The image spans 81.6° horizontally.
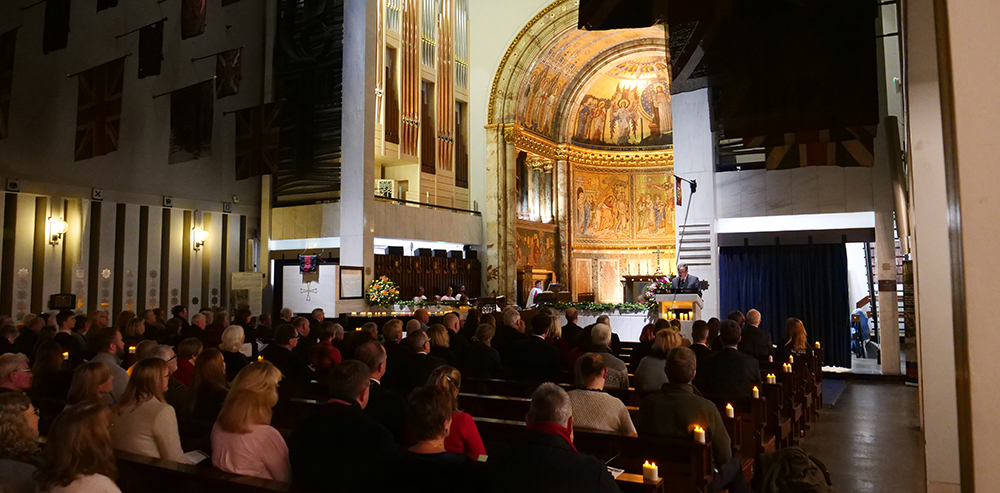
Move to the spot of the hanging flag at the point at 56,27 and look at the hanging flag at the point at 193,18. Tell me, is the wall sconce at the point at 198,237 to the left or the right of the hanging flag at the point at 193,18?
left

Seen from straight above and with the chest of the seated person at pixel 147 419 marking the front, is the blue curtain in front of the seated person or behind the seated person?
in front

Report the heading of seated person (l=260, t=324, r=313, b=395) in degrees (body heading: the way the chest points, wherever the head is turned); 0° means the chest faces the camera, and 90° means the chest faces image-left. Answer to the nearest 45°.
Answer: approximately 225°

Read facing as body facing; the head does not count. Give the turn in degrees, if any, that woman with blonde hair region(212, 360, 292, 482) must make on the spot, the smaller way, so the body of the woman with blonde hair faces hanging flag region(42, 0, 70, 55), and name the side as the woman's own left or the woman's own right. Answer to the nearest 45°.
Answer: approximately 45° to the woman's own left

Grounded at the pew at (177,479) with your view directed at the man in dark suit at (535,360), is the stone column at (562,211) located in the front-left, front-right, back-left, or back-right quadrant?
front-left

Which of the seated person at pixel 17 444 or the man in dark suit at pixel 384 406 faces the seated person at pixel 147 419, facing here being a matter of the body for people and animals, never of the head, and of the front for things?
the seated person at pixel 17 444

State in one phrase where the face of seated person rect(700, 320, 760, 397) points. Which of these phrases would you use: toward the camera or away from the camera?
away from the camera

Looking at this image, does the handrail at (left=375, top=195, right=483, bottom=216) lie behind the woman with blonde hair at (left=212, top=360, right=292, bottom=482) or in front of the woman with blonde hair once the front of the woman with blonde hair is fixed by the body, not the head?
in front

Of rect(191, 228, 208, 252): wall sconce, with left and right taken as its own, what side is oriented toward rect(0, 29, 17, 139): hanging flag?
right

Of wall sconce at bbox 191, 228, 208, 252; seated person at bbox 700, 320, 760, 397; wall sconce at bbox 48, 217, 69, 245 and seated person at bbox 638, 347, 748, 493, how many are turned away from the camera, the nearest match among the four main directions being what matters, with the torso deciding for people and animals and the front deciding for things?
2

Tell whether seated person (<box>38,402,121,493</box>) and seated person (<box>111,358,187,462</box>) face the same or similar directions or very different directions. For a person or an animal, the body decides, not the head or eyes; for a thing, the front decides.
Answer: same or similar directions

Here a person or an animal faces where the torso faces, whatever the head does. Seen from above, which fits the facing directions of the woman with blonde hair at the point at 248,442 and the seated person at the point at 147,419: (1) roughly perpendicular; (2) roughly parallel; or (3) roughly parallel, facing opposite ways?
roughly parallel

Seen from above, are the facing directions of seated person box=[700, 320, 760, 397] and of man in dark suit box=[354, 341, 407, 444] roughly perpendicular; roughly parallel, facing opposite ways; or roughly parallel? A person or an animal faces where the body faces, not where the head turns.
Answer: roughly parallel

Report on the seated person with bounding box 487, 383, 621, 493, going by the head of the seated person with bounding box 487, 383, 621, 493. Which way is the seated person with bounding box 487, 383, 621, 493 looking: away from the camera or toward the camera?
away from the camera

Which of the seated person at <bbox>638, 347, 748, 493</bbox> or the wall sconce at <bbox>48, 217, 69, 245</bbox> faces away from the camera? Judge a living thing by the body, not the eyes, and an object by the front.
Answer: the seated person

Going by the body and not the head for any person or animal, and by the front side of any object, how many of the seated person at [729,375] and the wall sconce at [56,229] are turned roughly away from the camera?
1

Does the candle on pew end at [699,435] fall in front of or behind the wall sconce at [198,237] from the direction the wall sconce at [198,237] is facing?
in front

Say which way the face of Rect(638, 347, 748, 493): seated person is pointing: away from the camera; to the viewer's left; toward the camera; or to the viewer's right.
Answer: away from the camera

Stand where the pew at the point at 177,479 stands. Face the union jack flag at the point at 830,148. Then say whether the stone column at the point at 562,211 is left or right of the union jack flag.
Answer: left

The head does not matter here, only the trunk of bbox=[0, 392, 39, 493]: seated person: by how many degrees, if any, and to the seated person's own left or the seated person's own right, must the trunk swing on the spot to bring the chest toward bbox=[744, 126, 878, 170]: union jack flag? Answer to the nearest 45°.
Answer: approximately 45° to the seated person's own right

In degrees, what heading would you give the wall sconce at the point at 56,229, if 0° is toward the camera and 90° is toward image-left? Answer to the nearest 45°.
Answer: approximately 315°

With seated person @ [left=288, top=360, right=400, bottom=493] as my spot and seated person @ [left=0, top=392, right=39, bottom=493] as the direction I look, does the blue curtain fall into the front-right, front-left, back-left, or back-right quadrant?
back-right
